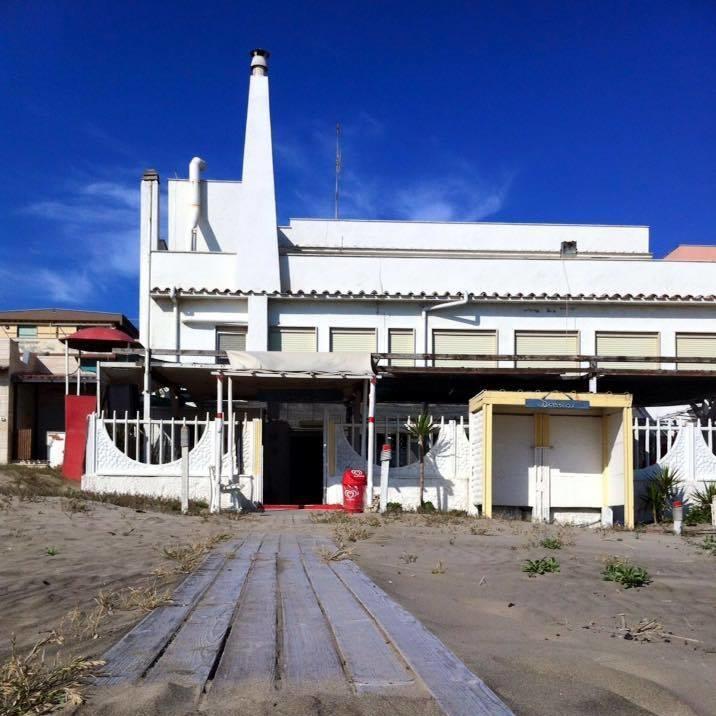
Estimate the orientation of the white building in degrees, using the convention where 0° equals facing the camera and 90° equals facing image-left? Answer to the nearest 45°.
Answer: approximately 0°

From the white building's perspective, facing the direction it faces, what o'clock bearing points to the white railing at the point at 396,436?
The white railing is roughly at 12 o'clock from the white building.

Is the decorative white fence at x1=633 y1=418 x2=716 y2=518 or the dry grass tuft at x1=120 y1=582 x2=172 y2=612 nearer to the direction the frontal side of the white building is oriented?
the dry grass tuft

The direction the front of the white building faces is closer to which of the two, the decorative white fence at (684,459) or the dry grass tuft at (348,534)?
the dry grass tuft

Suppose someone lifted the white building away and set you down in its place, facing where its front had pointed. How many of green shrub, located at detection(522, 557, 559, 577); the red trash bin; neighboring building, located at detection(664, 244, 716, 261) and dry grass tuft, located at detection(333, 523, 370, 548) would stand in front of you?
3

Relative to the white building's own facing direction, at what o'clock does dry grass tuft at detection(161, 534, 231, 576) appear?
The dry grass tuft is roughly at 12 o'clock from the white building.

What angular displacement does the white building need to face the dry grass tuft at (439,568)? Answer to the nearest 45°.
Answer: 0° — it already faces it

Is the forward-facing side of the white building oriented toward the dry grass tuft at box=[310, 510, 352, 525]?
yes

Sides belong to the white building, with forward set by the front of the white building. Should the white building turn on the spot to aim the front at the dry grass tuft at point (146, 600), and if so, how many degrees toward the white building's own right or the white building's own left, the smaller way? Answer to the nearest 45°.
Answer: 0° — it already faces it
